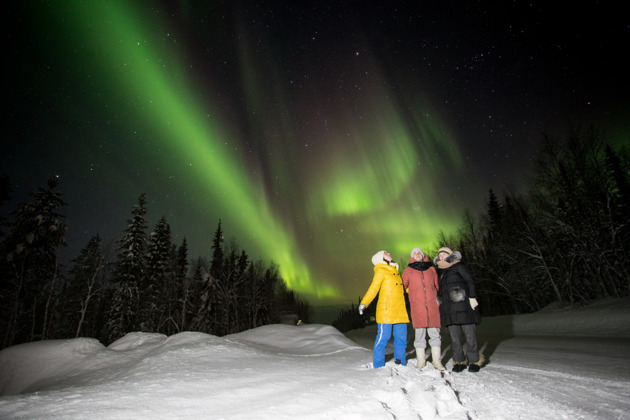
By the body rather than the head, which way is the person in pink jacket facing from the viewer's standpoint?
toward the camera

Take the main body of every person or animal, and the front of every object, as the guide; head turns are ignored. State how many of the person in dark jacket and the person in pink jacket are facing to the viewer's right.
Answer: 0

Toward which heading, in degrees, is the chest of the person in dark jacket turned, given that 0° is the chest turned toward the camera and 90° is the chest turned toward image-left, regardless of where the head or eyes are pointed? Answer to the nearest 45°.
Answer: approximately 45°

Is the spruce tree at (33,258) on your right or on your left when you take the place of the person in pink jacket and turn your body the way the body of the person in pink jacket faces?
on your right

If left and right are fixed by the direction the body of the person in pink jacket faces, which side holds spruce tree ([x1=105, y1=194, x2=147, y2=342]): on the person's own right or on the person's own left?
on the person's own right

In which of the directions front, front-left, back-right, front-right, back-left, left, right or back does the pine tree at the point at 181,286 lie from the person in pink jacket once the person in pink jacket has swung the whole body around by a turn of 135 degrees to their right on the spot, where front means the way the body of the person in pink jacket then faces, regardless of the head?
front

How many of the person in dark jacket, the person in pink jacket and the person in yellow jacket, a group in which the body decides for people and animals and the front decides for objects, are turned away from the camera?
0
